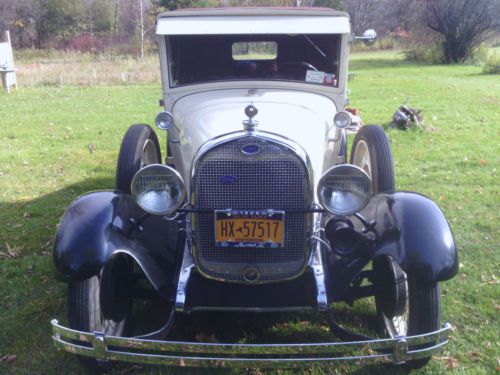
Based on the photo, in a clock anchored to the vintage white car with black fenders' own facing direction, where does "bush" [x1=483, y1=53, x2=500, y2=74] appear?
The bush is roughly at 7 o'clock from the vintage white car with black fenders.

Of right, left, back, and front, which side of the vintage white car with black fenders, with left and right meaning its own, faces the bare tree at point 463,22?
back

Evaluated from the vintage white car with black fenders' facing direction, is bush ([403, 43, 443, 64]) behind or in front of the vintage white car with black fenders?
behind

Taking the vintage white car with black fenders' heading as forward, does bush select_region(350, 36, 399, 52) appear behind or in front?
behind

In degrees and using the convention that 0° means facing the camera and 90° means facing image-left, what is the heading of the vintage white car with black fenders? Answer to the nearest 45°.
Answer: approximately 0°

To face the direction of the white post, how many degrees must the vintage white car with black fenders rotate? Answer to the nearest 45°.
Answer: approximately 135° to its right

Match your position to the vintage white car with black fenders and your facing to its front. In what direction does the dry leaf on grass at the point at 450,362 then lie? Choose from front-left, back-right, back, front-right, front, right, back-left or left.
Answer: left
